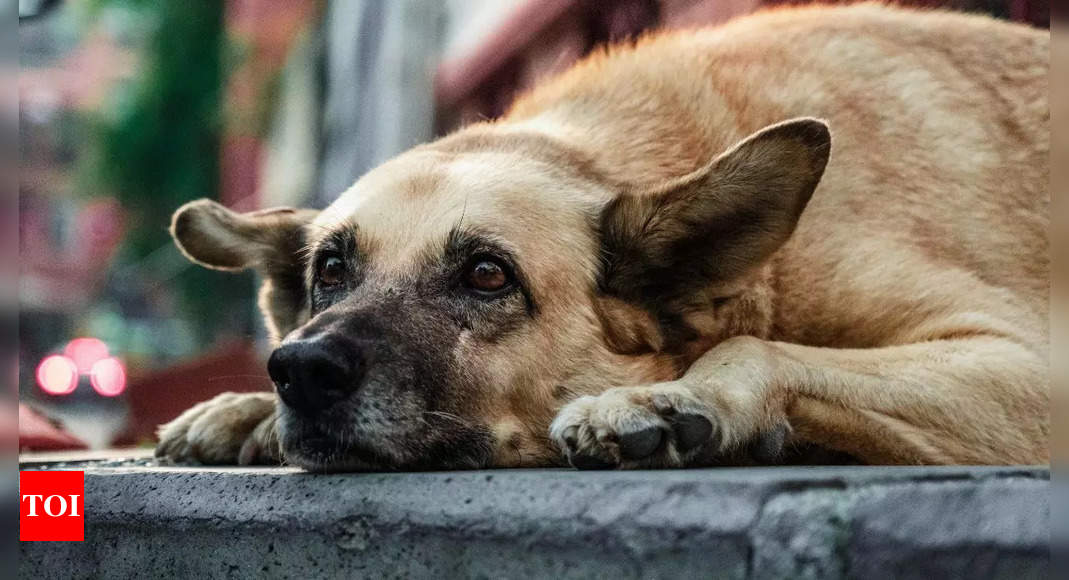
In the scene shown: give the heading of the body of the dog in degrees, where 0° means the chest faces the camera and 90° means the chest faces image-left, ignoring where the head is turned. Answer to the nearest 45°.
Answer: approximately 45°
